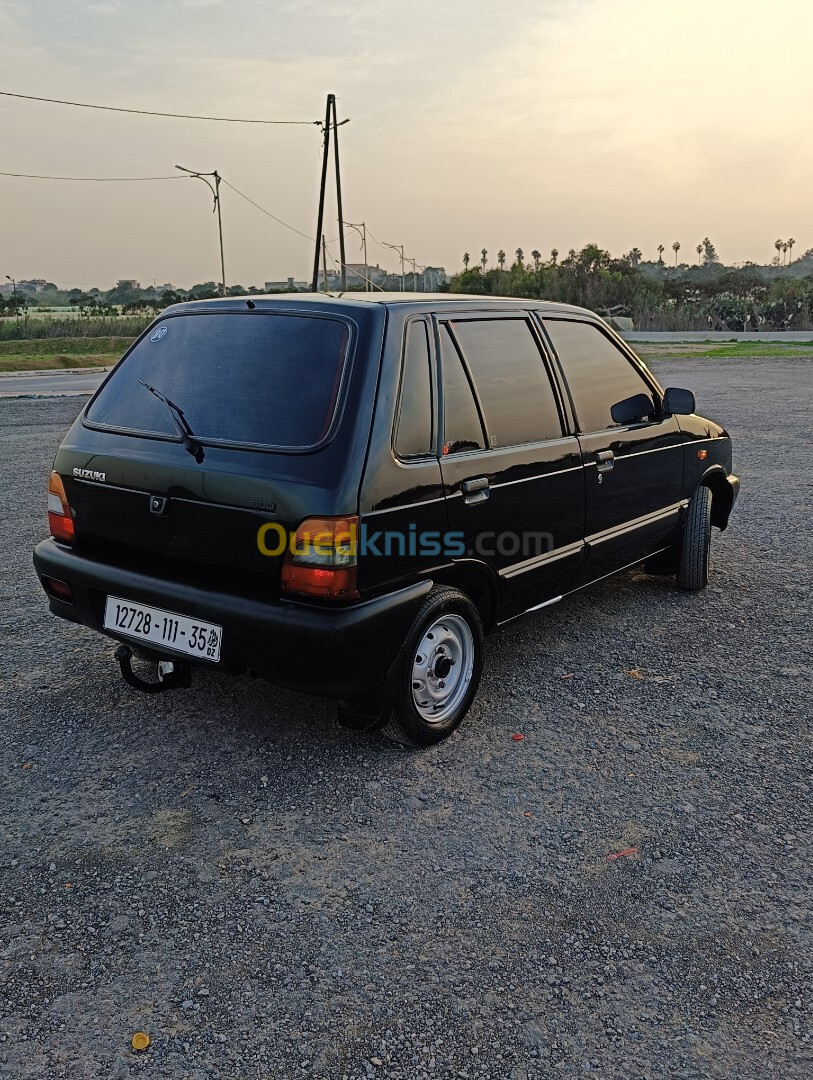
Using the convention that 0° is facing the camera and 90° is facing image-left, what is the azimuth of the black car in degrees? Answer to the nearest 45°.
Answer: approximately 225°

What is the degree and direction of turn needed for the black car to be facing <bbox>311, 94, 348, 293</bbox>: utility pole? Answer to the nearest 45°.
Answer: approximately 45° to its left
